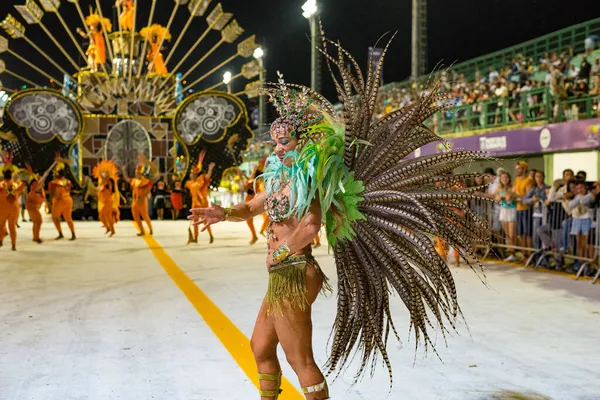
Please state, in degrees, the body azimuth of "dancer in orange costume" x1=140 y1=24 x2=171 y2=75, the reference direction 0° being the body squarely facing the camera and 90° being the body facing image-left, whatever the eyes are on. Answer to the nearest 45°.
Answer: approximately 0°

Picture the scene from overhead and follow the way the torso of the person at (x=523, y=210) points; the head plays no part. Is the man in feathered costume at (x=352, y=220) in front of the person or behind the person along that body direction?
in front

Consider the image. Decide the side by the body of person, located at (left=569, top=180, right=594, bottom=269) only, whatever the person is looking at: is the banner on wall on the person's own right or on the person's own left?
on the person's own right

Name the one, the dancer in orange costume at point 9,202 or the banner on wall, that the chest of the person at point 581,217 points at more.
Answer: the dancer in orange costume

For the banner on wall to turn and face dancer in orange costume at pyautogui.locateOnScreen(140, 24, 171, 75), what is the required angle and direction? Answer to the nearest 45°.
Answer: approximately 45° to its right

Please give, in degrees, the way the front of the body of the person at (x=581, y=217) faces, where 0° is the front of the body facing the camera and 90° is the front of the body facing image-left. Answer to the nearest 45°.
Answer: approximately 45°

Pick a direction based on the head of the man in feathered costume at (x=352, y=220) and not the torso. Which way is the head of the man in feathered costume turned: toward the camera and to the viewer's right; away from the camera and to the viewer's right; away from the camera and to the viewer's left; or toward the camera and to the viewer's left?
toward the camera and to the viewer's left

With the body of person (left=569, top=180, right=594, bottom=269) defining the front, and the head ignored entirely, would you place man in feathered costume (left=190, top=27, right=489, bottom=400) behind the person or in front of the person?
in front
